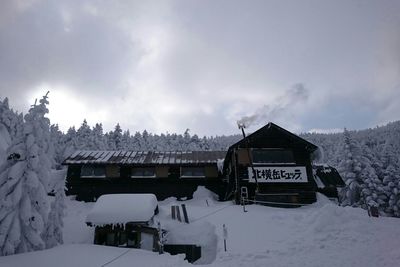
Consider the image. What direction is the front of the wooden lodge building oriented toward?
toward the camera

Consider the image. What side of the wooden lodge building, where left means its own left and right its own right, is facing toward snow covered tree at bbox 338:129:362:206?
left

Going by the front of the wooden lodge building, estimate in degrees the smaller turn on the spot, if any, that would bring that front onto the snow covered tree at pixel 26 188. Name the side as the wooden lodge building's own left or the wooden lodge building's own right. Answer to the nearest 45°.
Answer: approximately 45° to the wooden lodge building's own right
